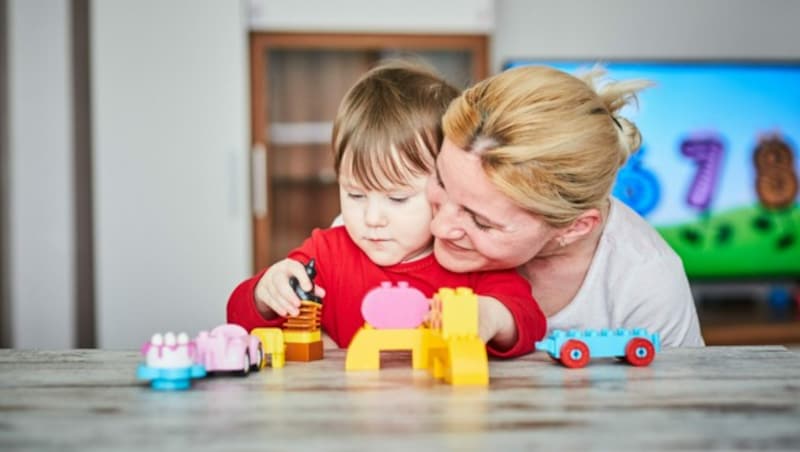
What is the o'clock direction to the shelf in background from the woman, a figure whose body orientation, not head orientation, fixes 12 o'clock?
The shelf in background is roughly at 5 o'clock from the woman.

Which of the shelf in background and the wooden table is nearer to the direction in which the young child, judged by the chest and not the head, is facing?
the wooden table

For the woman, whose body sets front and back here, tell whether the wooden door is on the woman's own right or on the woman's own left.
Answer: on the woman's own right

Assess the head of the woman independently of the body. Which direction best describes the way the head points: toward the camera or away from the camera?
toward the camera

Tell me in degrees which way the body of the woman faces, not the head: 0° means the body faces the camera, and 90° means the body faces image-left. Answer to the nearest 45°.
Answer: approximately 45°

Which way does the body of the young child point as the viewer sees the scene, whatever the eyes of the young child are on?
toward the camera

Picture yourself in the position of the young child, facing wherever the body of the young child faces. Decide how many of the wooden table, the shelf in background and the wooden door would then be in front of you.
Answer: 1

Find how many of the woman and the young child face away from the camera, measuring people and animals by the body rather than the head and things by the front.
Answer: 0

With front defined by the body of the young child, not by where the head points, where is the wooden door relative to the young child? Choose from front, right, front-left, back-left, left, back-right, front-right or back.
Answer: back

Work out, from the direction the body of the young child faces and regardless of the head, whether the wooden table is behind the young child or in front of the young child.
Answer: in front
